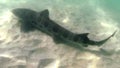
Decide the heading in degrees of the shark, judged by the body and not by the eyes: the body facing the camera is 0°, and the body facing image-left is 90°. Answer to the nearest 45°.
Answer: approximately 90°
